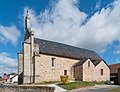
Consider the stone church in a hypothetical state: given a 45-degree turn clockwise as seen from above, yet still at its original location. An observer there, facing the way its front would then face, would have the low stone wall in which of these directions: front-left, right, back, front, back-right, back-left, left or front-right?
left
